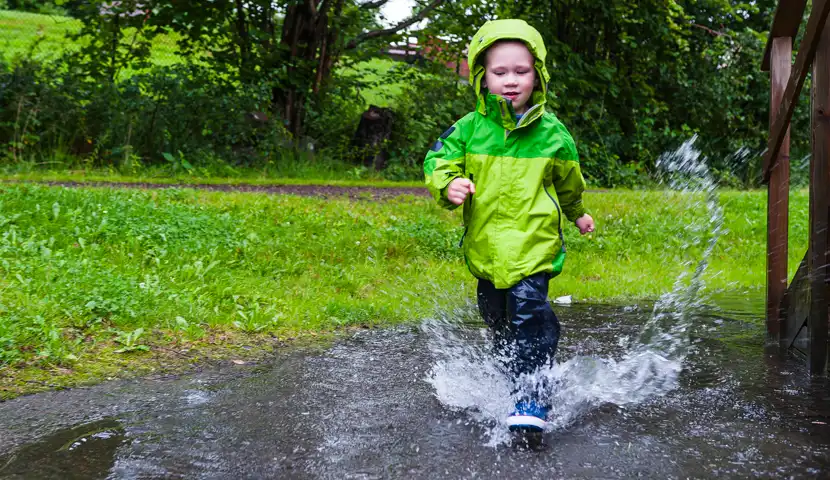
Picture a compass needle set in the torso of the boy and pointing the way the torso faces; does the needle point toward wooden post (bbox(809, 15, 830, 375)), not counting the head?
no

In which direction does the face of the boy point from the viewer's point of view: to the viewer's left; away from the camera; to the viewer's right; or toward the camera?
toward the camera

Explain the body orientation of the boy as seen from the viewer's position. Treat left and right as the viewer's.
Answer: facing the viewer

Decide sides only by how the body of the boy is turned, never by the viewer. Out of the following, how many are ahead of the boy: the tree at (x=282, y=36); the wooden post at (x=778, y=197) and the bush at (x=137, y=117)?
0

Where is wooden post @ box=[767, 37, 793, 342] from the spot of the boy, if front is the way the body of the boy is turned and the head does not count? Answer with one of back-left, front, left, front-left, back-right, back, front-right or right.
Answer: back-left

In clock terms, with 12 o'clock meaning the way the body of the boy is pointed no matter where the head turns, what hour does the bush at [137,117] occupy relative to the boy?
The bush is roughly at 5 o'clock from the boy.

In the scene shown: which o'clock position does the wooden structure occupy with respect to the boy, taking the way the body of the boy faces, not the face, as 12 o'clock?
The wooden structure is roughly at 8 o'clock from the boy.

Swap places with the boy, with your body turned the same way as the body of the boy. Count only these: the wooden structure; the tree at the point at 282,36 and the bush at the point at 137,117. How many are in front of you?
0

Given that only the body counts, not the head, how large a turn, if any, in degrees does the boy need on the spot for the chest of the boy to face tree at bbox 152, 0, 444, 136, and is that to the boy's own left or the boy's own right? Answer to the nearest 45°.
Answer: approximately 180°
